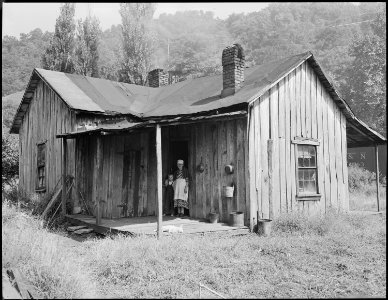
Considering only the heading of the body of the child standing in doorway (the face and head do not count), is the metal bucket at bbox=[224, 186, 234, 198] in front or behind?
in front

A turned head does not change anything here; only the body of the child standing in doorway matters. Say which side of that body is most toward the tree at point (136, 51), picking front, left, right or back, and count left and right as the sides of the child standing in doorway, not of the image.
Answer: back

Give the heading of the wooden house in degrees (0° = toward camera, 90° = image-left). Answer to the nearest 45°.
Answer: approximately 45°

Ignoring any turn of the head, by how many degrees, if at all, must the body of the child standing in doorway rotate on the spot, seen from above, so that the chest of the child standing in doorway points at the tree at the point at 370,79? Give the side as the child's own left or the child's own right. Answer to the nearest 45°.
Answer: approximately 135° to the child's own left

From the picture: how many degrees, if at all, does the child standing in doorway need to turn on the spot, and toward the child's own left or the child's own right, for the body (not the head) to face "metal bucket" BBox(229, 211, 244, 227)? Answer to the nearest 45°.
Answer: approximately 45° to the child's own left

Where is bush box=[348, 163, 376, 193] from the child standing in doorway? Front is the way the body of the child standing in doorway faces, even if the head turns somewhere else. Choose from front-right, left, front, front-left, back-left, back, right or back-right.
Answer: back-left

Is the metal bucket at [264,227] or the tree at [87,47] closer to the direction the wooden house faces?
the metal bucket

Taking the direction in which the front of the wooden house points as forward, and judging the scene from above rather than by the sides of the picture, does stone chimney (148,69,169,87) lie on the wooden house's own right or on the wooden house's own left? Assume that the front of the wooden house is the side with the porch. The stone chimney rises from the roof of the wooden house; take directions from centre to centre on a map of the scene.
on the wooden house's own right

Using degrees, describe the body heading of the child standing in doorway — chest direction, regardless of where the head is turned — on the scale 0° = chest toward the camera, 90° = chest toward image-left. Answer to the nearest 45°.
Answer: approximately 0°
